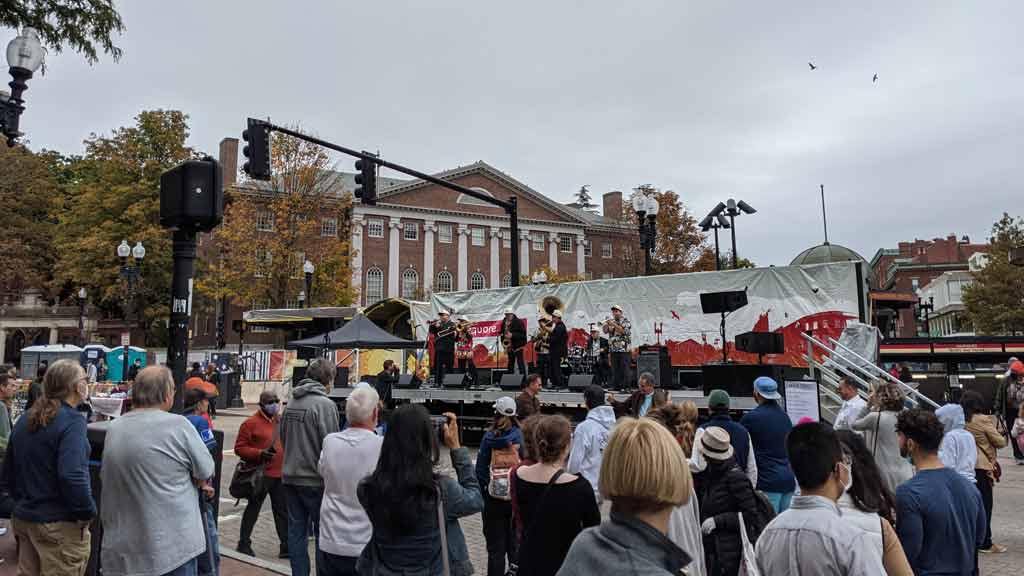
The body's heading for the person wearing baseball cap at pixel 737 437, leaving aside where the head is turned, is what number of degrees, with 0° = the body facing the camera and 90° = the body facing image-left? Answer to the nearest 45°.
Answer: approximately 180°

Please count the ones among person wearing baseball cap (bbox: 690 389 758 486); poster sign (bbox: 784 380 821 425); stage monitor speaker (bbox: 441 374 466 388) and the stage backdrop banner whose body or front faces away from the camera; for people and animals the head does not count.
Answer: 2

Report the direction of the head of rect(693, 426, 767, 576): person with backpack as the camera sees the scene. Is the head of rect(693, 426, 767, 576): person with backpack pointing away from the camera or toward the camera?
away from the camera

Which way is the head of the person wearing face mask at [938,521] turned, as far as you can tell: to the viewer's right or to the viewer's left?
to the viewer's left

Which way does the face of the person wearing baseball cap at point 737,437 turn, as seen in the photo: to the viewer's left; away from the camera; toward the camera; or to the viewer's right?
away from the camera

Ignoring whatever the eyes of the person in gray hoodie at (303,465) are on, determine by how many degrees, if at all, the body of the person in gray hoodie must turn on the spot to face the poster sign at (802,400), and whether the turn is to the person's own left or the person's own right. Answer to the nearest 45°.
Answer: approximately 45° to the person's own right

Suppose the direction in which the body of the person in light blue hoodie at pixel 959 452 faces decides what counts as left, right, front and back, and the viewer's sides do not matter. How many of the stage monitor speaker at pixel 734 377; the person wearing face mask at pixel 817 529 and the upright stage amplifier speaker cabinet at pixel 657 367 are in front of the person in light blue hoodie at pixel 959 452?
2

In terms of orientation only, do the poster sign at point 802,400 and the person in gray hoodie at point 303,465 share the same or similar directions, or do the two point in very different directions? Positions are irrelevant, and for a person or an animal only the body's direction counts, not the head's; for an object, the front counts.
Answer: very different directions

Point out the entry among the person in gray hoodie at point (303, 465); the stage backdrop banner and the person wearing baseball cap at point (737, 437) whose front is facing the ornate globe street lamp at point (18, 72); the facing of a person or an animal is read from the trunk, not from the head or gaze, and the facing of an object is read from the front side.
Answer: the stage backdrop banner

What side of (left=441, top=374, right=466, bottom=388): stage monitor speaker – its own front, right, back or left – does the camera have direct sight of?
back

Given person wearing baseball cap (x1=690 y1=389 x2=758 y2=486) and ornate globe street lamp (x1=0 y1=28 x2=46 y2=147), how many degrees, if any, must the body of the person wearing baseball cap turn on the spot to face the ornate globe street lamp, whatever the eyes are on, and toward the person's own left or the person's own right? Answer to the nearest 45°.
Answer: approximately 90° to the person's own left

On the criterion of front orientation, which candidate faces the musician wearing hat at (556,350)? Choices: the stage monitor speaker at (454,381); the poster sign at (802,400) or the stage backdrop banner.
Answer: the stage backdrop banner
